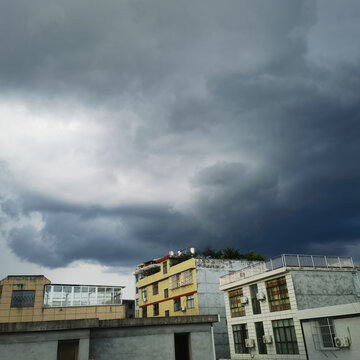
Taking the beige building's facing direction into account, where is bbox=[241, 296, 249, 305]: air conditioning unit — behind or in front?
in front

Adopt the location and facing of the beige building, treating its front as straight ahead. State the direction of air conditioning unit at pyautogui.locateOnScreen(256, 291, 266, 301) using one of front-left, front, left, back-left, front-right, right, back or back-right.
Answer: front-left

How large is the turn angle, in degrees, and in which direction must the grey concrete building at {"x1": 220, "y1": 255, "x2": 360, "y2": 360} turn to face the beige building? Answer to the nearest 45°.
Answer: approximately 45° to its right

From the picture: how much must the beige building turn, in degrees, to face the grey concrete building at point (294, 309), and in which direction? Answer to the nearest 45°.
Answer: approximately 45° to its left

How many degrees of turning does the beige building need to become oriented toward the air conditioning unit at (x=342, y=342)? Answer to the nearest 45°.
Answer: approximately 45° to its left

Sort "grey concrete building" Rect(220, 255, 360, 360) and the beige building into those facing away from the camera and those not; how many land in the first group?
0

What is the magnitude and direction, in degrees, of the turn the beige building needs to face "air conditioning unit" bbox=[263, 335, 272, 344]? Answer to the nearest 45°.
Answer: approximately 45° to its left

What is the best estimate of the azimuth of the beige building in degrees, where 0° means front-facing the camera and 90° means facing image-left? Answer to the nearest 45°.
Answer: approximately 0°

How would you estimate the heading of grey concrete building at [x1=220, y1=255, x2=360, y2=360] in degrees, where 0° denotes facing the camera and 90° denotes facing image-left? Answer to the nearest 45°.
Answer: approximately 45°
